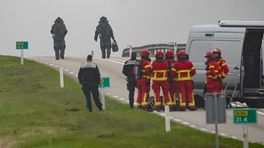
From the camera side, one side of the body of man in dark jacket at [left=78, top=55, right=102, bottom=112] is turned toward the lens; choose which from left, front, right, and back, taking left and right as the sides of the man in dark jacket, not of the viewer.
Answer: back

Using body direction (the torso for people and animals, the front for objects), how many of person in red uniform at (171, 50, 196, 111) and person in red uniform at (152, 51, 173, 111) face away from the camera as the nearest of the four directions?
2

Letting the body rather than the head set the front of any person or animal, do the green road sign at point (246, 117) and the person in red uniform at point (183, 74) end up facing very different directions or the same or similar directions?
very different directions

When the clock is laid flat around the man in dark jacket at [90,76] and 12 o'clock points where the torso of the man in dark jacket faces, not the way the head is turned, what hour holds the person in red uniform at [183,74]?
The person in red uniform is roughly at 3 o'clock from the man in dark jacket.

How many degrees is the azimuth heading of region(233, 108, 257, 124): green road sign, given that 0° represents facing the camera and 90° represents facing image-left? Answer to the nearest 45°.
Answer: approximately 0°

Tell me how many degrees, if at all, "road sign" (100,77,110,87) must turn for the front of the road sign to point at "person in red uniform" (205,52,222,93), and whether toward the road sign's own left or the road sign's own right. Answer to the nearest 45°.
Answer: approximately 90° to the road sign's own left

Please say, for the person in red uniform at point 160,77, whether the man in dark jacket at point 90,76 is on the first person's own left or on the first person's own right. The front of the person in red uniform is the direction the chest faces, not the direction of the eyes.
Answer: on the first person's own left
